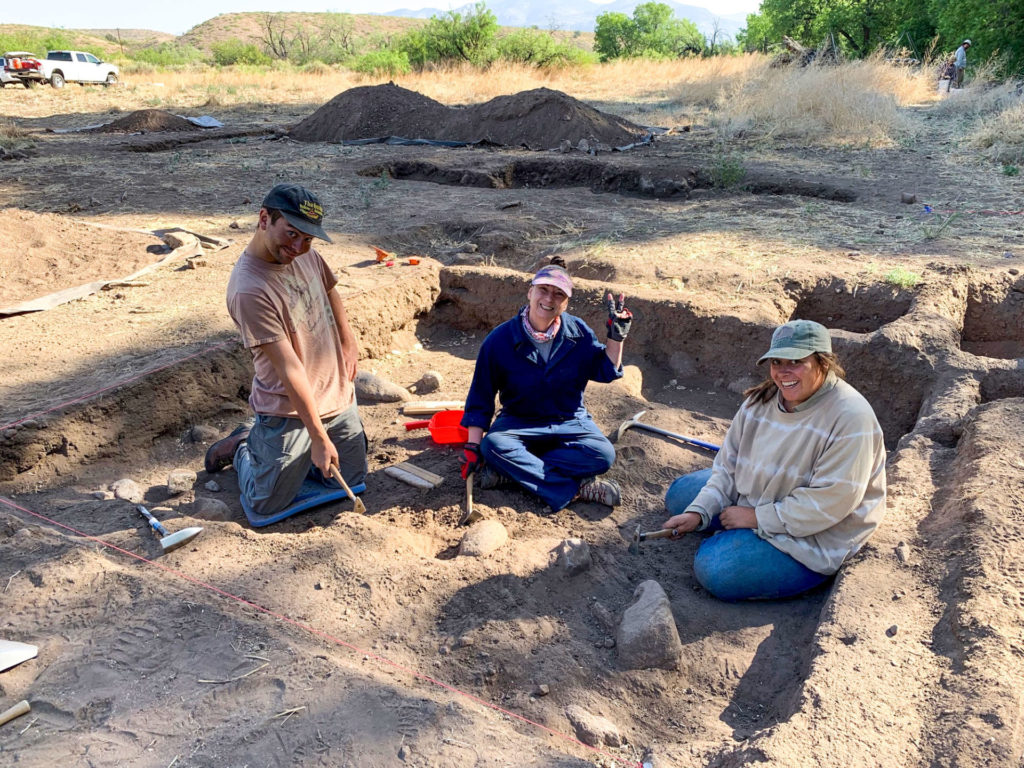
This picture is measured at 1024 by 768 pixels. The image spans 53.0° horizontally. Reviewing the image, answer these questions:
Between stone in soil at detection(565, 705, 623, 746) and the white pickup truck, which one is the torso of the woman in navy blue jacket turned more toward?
the stone in soil

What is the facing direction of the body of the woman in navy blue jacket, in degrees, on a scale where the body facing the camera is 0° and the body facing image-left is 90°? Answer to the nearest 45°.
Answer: approximately 0°

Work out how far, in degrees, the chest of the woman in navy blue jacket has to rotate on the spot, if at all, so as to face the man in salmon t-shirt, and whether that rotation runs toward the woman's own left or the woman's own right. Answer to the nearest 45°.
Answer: approximately 90° to the woman's own right

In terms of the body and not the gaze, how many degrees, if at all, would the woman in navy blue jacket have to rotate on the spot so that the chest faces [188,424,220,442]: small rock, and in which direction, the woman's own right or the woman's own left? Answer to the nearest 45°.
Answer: approximately 90° to the woman's own right

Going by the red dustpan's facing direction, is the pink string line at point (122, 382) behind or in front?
behind

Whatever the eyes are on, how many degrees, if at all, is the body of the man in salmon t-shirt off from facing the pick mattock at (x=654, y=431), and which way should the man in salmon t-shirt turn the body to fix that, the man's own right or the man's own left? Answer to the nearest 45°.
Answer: approximately 45° to the man's own left

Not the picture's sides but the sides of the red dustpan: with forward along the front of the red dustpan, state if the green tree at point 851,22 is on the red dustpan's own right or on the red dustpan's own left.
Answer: on the red dustpan's own left

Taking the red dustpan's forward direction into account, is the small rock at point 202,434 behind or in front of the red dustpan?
behind

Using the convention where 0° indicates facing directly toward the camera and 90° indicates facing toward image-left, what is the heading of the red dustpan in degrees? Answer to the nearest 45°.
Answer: approximately 270°

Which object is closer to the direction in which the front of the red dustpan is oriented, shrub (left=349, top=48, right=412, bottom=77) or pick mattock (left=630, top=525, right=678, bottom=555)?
the pick mattock

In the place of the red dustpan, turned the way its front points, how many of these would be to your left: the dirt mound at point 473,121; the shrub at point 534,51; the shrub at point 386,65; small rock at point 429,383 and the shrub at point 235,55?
5

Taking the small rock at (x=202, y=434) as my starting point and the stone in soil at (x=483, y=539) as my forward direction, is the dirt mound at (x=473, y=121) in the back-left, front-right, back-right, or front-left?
back-left

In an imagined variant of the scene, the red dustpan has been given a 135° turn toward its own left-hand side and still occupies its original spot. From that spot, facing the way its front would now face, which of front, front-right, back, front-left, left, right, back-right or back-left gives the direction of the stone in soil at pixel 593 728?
back-left

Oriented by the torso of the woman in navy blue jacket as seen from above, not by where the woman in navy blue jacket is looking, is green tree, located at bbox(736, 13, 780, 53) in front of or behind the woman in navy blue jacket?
behind
